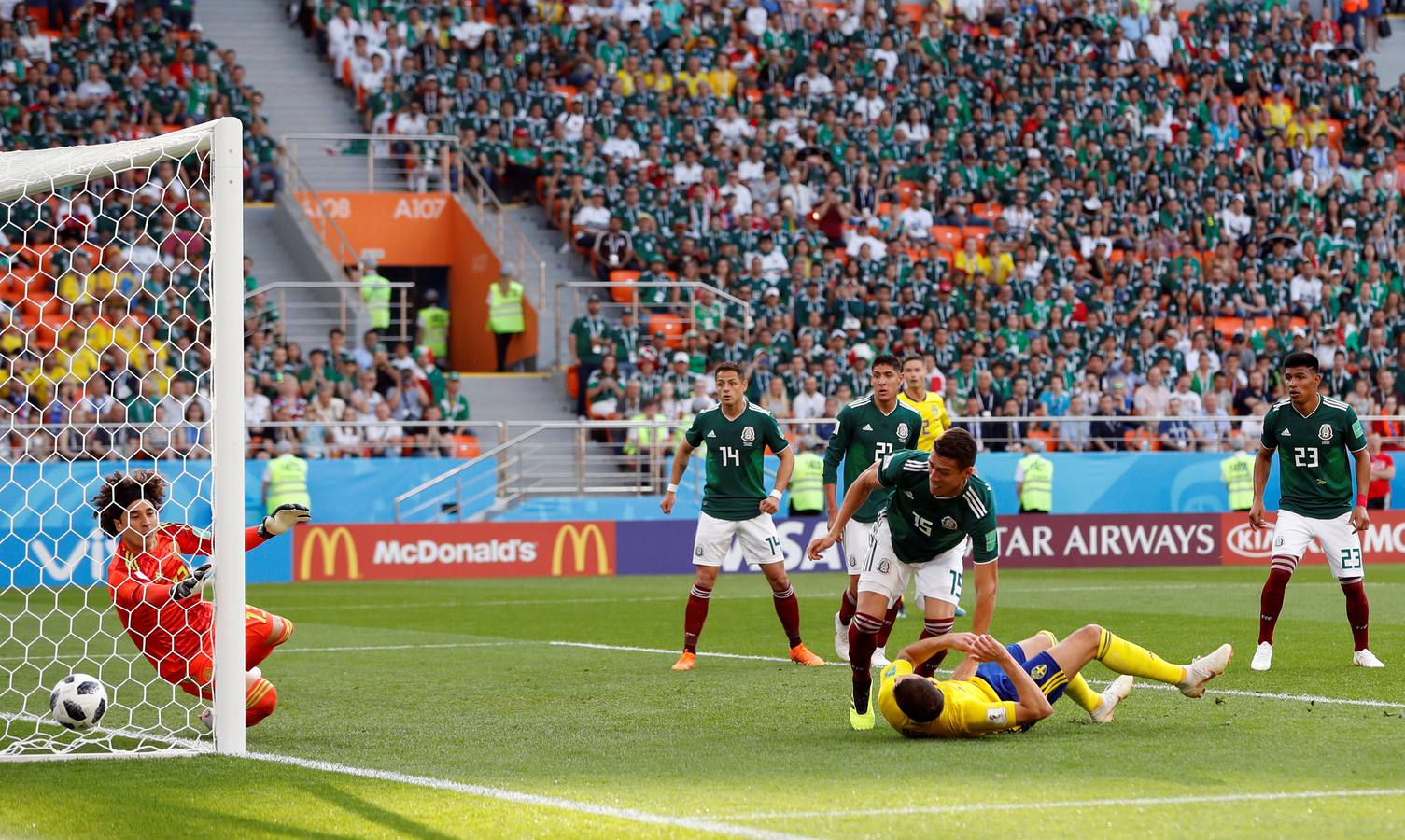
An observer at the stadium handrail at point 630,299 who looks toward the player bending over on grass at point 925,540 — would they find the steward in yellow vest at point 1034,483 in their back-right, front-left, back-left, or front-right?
front-left

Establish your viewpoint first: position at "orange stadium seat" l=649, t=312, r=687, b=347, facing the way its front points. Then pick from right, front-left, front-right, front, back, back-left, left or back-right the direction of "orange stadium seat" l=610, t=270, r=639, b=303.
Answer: back-right

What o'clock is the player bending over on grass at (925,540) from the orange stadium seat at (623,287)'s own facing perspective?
The player bending over on grass is roughly at 12 o'clock from the orange stadium seat.

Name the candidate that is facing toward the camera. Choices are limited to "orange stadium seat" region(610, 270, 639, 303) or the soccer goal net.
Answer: the orange stadium seat

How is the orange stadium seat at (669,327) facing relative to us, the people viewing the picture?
facing the viewer

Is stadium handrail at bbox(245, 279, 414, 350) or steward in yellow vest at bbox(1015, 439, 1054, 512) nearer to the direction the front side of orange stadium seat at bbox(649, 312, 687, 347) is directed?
the steward in yellow vest

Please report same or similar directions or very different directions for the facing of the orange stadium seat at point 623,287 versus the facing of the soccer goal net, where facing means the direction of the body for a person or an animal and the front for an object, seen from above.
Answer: very different directions

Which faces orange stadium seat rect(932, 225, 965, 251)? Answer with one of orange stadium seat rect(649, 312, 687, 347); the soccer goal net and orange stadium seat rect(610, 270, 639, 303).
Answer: the soccer goal net

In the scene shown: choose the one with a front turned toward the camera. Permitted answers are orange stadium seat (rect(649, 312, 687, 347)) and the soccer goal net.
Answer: the orange stadium seat

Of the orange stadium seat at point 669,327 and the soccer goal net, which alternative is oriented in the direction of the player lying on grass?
the orange stadium seat

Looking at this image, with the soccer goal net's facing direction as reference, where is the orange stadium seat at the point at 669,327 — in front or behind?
in front

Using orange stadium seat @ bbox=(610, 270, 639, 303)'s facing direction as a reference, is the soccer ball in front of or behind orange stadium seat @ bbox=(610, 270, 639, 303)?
in front

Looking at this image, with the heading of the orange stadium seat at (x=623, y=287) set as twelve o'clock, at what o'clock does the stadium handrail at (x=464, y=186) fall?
The stadium handrail is roughly at 4 o'clock from the orange stadium seat.

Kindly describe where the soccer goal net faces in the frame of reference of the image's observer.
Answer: facing away from the viewer and to the right of the viewer

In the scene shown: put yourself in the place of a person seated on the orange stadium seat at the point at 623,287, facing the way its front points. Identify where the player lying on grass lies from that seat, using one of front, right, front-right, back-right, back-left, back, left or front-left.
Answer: front

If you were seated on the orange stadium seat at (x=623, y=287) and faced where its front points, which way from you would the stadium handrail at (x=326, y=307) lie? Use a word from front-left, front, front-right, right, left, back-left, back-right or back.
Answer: right

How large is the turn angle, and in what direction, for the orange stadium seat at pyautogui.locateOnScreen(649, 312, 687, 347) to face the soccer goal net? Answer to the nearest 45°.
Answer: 0° — it already faces it
